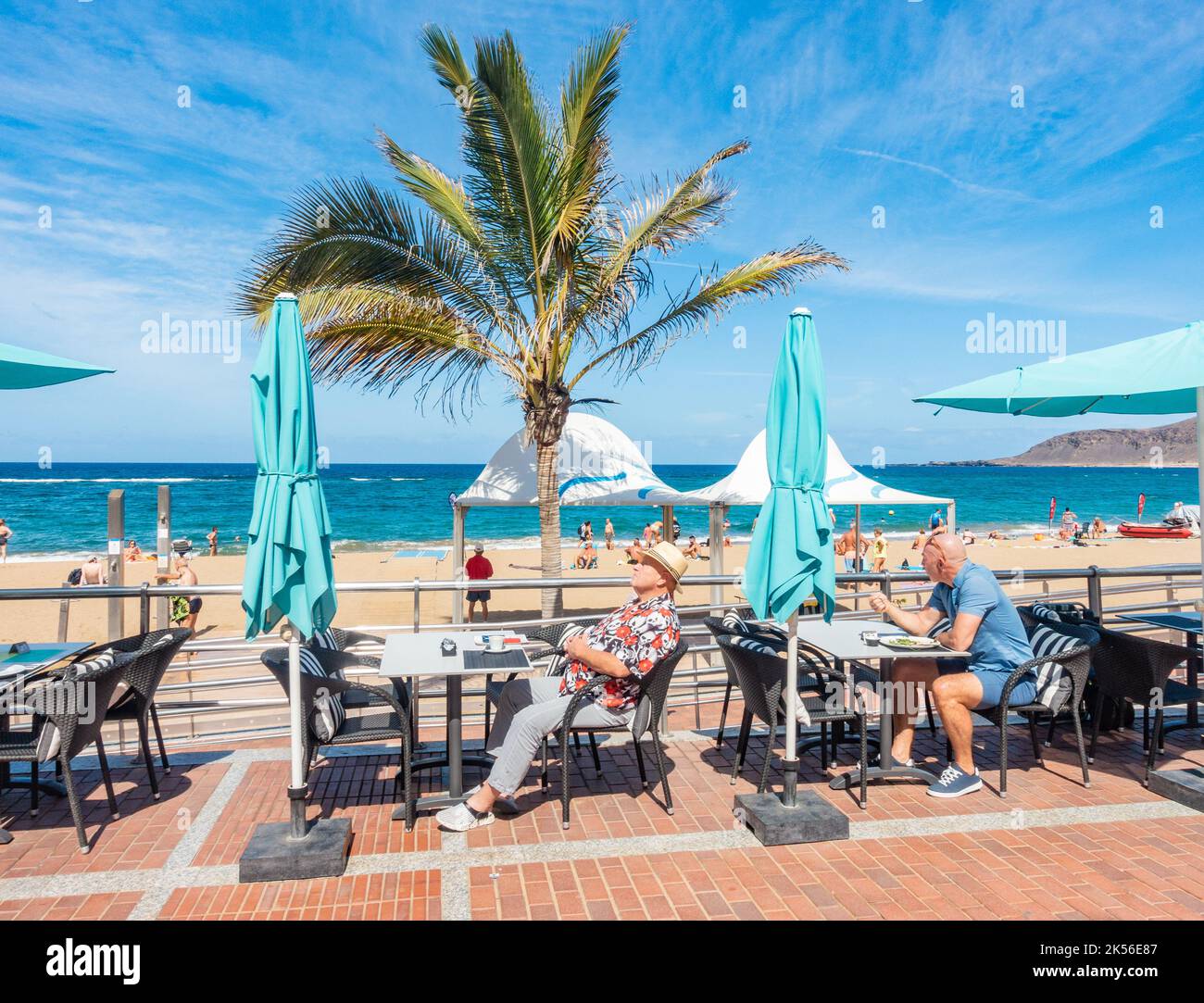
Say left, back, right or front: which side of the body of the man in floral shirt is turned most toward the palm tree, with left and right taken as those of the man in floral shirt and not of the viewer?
right

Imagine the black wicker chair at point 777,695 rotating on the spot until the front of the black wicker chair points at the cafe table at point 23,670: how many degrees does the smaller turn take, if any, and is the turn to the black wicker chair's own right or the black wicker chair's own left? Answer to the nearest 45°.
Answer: approximately 180°

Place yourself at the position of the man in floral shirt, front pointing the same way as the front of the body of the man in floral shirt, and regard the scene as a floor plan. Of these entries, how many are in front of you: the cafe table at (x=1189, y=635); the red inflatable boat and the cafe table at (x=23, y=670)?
1

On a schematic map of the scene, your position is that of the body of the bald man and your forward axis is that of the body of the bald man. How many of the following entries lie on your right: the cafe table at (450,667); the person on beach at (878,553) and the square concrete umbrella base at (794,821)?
1

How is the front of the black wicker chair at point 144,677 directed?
to the viewer's left

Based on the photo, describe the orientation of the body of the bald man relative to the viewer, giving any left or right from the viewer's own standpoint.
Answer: facing to the left of the viewer

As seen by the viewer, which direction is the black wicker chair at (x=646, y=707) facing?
to the viewer's left

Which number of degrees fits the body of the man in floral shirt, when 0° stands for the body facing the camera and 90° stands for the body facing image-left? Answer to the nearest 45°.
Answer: approximately 90°

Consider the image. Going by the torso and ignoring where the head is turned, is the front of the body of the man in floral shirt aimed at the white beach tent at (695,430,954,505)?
no

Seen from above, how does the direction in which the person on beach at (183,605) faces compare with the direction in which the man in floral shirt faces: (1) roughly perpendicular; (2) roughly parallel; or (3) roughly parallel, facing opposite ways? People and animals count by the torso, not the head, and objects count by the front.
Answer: roughly parallel

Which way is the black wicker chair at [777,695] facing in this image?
to the viewer's right

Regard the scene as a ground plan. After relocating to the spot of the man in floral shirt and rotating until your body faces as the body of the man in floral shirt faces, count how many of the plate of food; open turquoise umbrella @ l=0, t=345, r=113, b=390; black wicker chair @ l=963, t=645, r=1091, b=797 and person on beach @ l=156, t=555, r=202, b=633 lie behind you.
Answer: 2

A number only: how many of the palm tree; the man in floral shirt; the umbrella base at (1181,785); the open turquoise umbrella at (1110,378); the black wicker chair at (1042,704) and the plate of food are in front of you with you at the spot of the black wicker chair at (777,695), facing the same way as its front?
4

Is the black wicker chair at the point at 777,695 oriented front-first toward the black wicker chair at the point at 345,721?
no

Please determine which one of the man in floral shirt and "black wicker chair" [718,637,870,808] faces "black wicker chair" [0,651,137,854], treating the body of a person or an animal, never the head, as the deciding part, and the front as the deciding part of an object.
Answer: the man in floral shirt
